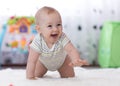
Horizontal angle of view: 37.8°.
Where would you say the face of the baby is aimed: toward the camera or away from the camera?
toward the camera

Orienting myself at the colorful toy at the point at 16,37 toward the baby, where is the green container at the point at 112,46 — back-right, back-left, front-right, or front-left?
front-left

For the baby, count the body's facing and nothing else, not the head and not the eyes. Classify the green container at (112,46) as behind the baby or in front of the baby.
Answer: behind

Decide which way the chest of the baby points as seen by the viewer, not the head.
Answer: toward the camera
